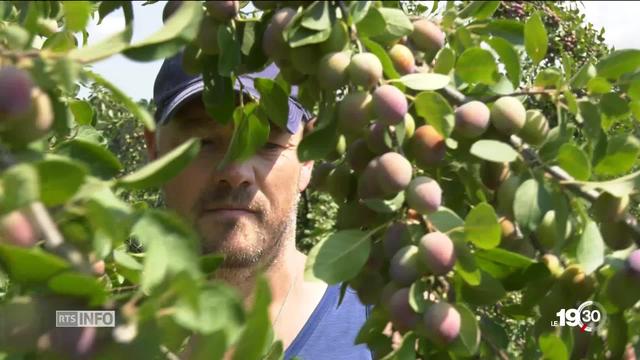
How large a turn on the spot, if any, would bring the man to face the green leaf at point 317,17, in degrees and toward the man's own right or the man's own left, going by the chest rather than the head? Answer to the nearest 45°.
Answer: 0° — they already face it

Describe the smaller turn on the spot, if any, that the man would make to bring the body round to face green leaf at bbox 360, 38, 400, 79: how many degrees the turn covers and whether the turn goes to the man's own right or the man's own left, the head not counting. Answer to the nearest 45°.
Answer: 0° — they already face it

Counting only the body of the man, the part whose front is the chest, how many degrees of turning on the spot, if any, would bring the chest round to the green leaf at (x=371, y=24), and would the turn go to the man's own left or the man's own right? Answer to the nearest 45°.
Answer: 0° — they already face it

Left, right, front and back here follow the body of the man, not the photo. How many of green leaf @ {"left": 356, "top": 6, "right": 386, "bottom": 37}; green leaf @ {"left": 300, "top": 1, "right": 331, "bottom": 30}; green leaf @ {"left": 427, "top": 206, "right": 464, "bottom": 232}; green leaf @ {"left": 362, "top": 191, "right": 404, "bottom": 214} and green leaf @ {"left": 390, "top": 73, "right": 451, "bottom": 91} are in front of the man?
5

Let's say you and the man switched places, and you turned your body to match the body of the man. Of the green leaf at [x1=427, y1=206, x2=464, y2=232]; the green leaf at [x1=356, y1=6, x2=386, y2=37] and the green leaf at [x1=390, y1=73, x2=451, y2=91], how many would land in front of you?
3

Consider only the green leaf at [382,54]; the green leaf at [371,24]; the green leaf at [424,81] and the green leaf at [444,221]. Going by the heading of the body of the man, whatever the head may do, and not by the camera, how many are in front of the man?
4

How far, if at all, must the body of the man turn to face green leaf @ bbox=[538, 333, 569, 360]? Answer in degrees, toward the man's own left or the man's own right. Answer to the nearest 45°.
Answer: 0° — they already face it
